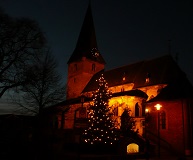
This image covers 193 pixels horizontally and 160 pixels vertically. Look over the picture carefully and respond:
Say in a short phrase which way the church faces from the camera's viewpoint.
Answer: facing away from the viewer and to the left of the viewer
